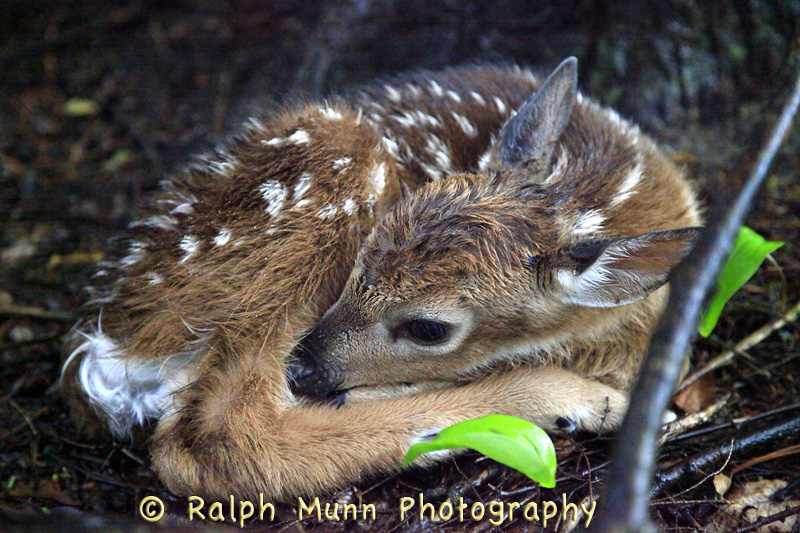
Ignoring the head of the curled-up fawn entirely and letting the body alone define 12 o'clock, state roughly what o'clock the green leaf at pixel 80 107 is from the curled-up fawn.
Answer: The green leaf is roughly at 8 o'clock from the curled-up fawn.

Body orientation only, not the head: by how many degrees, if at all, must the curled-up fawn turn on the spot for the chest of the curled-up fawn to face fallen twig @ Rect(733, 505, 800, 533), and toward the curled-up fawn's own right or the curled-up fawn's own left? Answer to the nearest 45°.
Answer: approximately 45° to the curled-up fawn's own right

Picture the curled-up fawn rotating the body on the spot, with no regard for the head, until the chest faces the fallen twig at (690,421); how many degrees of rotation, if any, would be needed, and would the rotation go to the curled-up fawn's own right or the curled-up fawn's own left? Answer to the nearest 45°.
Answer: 0° — it already faces it

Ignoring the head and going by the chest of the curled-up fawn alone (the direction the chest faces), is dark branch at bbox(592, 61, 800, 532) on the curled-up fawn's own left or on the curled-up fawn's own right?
on the curled-up fawn's own right

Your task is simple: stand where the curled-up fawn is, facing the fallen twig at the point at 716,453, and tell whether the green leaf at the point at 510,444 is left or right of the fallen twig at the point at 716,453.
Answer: right

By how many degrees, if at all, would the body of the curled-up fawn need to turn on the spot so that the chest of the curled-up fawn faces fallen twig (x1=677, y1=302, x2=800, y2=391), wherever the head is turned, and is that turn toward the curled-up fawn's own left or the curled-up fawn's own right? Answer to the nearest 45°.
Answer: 0° — it already faces it

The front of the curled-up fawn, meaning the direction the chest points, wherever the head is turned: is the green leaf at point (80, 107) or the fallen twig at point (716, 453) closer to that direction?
the fallen twig

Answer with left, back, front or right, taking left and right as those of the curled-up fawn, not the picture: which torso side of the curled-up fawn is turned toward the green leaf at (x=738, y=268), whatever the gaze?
front

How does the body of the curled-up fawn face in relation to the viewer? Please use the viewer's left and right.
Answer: facing to the right of the viewer

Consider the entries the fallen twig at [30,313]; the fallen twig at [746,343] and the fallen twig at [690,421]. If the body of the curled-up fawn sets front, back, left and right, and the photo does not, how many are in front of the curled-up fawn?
2

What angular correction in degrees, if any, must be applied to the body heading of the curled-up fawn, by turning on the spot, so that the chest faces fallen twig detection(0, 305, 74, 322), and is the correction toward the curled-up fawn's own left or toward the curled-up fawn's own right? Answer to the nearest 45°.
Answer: approximately 135° to the curled-up fawn's own left
